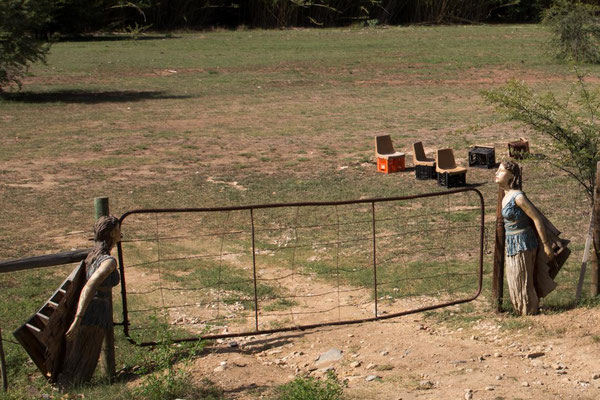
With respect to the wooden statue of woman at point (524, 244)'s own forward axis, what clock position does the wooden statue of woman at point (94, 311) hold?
the wooden statue of woman at point (94, 311) is roughly at 11 o'clock from the wooden statue of woman at point (524, 244).

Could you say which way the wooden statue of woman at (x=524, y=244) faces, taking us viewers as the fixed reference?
facing to the left of the viewer

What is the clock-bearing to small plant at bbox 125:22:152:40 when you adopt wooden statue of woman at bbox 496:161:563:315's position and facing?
The small plant is roughly at 2 o'clock from the wooden statue of woman.

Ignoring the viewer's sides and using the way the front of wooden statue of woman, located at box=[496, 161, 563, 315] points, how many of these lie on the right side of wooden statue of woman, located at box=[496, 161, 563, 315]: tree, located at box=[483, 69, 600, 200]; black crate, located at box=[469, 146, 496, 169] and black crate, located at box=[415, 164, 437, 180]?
3

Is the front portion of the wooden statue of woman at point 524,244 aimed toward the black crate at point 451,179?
no

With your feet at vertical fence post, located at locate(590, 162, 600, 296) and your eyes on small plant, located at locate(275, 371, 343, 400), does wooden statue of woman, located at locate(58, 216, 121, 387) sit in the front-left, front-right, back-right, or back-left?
front-right

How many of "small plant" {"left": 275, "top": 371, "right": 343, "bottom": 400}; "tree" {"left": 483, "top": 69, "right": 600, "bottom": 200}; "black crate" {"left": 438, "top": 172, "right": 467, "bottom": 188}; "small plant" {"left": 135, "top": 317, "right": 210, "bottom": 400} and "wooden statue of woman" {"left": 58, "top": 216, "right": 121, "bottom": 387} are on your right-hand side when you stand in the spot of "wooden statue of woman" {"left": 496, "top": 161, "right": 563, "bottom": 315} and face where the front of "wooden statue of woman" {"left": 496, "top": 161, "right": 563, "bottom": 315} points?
2

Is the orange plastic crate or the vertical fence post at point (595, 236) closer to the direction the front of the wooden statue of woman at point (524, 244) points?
the orange plastic crate

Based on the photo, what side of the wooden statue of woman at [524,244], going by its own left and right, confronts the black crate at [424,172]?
right

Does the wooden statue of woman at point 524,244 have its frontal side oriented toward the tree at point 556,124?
no

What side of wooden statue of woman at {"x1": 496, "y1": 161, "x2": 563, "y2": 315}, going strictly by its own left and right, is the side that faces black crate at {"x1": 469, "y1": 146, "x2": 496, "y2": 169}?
right

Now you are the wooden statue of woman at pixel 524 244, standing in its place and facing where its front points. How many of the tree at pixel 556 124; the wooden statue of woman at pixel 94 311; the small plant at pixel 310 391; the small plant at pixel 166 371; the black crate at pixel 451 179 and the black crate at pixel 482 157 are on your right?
3

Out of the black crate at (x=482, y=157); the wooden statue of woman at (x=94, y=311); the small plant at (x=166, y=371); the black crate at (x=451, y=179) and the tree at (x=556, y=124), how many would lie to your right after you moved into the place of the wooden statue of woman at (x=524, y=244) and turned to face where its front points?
3

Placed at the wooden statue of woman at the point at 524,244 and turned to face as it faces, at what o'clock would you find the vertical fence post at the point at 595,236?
The vertical fence post is roughly at 5 o'clock from the wooden statue of woman.

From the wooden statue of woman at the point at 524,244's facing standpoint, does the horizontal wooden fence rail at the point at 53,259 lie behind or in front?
in front

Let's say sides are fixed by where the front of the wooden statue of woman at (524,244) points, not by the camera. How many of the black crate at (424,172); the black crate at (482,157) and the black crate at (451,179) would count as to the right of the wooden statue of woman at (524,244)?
3

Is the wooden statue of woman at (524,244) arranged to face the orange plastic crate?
no

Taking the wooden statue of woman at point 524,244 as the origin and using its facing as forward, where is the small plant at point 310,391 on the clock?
The small plant is roughly at 10 o'clock from the wooden statue of woman.
